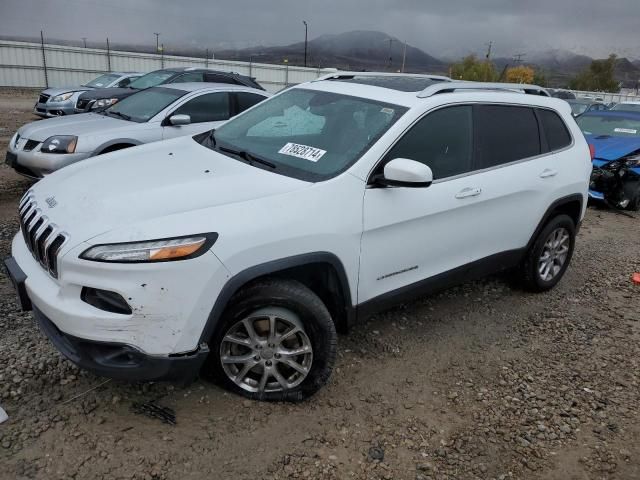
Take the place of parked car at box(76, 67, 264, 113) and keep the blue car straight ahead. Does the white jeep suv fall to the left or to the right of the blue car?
right

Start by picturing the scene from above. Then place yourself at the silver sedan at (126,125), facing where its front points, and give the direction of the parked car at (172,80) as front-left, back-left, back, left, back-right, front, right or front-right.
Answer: back-right

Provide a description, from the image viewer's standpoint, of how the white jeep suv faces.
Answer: facing the viewer and to the left of the viewer

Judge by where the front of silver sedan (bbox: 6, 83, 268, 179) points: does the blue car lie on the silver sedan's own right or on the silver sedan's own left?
on the silver sedan's own left

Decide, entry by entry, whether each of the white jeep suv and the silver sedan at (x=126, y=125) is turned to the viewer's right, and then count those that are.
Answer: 0

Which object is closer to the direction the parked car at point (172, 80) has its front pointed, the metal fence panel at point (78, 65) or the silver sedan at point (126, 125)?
the silver sedan

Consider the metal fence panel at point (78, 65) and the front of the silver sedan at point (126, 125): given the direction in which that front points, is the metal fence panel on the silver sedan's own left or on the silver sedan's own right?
on the silver sedan's own right

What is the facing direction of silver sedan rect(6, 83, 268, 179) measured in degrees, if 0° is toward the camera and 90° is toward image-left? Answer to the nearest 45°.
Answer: approximately 45°

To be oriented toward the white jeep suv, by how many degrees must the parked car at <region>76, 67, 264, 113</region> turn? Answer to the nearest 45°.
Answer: approximately 45° to its left

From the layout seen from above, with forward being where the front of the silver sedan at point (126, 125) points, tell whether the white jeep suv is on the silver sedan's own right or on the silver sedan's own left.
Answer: on the silver sedan's own left

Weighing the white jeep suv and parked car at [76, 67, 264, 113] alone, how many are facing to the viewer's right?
0

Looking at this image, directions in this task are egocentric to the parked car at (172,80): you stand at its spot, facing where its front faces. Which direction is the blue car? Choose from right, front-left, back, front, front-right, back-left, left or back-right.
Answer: left

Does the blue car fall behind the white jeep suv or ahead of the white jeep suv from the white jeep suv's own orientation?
behind

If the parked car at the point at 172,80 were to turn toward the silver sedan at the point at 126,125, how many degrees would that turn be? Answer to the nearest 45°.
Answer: approximately 45° to its left
